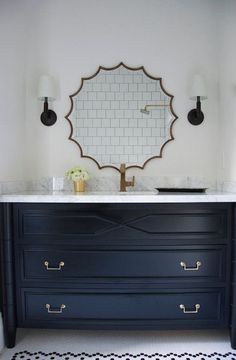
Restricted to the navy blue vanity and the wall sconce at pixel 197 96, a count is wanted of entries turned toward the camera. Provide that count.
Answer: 2

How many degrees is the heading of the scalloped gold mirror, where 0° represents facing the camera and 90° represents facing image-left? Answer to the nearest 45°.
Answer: approximately 0°

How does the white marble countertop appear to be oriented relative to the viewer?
toward the camera

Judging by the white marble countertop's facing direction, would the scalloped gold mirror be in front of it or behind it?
behind

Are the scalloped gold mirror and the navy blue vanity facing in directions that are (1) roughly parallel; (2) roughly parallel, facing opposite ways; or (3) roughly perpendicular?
roughly parallel

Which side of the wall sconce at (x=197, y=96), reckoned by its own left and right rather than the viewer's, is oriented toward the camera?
front

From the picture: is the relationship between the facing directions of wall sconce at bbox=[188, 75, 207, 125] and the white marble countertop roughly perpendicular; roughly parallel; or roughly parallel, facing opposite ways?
roughly parallel
